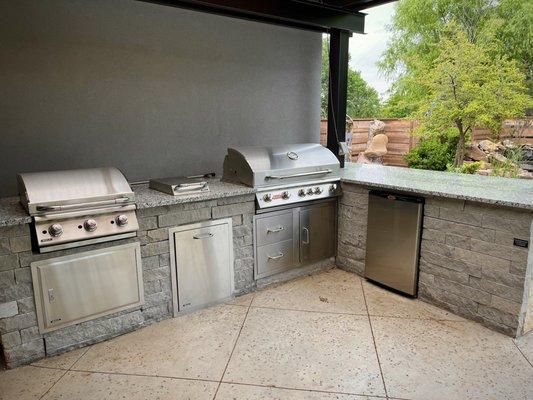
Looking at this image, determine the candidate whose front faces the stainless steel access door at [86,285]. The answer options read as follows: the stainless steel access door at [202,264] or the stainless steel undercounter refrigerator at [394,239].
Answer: the stainless steel undercounter refrigerator at [394,239]

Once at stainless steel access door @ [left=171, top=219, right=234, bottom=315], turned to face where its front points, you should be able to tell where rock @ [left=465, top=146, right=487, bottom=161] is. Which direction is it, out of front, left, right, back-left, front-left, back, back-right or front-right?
left

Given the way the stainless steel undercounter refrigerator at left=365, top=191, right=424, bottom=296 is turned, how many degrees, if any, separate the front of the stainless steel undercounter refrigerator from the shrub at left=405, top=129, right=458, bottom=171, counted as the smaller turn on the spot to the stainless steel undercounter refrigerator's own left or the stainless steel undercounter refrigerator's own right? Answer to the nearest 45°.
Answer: approximately 135° to the stainless steel undercounter refrigerator's own right

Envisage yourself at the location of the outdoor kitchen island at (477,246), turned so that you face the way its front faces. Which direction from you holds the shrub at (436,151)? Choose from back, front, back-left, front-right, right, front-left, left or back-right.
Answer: back-right

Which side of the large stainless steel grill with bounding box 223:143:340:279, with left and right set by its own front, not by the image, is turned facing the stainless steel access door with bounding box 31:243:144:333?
right

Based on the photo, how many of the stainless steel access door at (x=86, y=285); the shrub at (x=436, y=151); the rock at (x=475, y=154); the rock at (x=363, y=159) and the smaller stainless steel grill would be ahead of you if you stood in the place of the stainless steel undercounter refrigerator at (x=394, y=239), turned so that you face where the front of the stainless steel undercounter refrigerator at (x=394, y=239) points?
2

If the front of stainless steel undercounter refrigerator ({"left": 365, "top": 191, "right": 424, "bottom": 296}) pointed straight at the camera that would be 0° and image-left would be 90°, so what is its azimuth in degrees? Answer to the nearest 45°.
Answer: approximately 45°

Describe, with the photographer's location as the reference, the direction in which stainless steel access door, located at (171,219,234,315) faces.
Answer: facing the viewer and to the right of the viewer

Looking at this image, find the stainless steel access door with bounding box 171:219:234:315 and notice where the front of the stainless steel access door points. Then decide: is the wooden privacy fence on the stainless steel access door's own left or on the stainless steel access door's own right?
on the stainless steel access door's own left

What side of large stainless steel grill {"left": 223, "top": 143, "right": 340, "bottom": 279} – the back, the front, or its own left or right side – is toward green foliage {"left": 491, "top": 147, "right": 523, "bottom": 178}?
left

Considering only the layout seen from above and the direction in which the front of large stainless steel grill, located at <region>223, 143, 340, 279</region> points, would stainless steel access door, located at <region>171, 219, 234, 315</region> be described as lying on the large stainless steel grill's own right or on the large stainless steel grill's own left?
on the large stainless steel grill's own right

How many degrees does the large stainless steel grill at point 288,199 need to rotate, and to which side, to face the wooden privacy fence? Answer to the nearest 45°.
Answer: approximately 90° to its left

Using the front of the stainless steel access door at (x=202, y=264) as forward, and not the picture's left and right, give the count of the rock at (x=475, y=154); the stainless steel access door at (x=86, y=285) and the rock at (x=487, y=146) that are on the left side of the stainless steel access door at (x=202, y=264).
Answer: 2

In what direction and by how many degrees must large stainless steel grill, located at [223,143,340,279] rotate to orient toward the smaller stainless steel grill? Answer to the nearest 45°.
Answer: approximately 90° to its right

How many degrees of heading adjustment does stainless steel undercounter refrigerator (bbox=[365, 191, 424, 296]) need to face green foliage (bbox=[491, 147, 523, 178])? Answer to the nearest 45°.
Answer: approximately 180°

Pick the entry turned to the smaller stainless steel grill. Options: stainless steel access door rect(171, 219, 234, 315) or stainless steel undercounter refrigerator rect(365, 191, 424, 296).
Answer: stainless steel undercounter refrigerator rect(365, 191, 424, 296)
